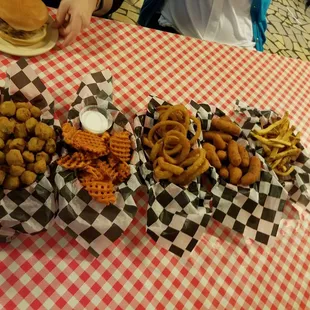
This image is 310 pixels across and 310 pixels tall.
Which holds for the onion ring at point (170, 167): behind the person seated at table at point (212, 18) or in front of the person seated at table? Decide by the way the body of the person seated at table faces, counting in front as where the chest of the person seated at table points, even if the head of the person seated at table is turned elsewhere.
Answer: in front

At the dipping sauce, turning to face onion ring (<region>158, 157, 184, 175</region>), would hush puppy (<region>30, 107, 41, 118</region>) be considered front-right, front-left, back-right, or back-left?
back-right

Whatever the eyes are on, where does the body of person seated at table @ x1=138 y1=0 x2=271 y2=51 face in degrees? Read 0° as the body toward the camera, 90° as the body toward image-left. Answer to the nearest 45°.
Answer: approximately 0°

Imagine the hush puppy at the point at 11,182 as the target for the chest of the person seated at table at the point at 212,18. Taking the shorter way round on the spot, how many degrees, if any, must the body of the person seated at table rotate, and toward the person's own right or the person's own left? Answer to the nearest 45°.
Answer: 0° — they already face it

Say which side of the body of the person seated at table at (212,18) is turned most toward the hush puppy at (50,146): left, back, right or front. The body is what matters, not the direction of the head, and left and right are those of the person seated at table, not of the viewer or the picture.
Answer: front

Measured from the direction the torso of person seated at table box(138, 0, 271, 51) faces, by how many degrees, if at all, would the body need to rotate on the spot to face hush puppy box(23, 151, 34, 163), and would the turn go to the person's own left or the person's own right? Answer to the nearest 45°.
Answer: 0° — they already face it

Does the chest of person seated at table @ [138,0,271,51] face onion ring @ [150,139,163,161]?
yes

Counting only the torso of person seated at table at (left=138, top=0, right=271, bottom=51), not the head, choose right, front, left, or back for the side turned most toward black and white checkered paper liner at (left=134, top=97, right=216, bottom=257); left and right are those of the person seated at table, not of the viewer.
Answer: front

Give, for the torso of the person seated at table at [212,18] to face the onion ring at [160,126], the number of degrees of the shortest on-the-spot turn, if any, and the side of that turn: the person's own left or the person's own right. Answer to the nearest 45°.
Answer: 0° — they already face it

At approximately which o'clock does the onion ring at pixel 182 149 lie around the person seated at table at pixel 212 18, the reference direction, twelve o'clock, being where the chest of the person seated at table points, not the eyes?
The onion ring is roughly at 12 o'clock from the person seated at table.

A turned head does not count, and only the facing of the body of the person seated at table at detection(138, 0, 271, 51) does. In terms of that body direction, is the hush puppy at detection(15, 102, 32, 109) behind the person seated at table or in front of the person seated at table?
in front

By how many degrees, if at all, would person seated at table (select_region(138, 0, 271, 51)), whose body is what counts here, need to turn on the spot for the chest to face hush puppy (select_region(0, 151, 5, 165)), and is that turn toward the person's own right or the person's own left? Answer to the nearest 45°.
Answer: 0° — they already face it

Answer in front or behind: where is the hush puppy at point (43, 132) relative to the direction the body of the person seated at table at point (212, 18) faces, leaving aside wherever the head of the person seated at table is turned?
in front

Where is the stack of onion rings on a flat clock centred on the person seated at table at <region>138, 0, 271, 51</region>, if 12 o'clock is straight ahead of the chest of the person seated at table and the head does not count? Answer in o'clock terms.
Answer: The stack of onion rings is roughly at 12 o'clock from the person seated at table.
